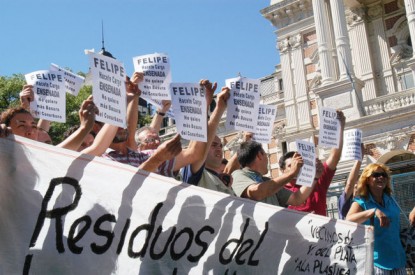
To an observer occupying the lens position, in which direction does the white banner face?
facing the viewer and to the right of the viewer

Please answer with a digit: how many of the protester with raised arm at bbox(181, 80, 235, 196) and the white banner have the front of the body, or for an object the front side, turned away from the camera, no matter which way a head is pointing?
0

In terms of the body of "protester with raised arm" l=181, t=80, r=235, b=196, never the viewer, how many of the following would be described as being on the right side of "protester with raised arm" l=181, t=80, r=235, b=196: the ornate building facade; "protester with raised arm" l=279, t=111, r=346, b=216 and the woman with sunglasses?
0

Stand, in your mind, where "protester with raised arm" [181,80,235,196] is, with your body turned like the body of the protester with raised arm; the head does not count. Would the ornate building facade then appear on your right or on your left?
on your left

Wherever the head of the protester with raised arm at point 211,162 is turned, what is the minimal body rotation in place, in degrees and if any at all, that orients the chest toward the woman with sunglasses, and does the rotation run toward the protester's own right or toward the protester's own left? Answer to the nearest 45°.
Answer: approximately 45° to the protester's own left

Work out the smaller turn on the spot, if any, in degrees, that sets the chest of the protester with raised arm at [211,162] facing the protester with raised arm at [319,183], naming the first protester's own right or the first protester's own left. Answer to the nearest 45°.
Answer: approximately 90° to the first protester's own left

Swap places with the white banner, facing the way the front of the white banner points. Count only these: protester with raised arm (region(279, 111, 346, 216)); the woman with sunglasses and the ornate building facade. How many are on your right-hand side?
0

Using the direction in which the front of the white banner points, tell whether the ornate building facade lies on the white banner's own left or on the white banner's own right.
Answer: on the white banner's own left

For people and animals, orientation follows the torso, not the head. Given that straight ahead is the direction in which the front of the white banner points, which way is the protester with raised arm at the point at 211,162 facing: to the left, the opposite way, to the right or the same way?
the same way

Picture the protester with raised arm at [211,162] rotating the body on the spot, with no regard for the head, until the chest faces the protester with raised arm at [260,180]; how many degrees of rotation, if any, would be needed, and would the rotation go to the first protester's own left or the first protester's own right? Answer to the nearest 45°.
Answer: approximately 90° to the first protester's own left
